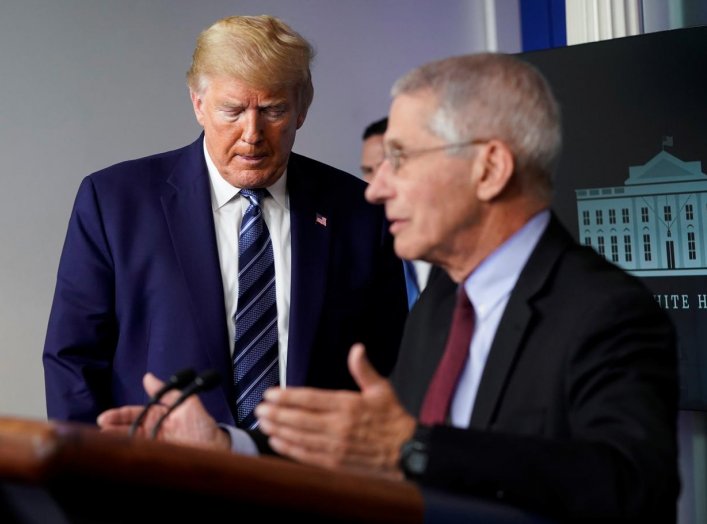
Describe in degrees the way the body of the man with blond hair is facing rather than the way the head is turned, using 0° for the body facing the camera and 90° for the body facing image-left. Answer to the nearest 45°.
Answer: approximately 0°

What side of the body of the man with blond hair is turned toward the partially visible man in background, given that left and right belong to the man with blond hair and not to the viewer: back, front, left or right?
back
